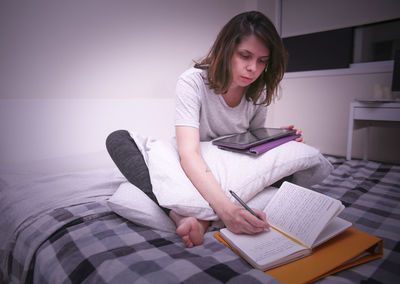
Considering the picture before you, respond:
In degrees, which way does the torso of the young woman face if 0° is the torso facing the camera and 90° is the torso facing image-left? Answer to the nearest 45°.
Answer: approximately 315°

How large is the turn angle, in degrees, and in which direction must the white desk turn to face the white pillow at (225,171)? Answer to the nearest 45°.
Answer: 0° — it already faces it

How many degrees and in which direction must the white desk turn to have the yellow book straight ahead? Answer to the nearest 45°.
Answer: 0° — it already faces it
